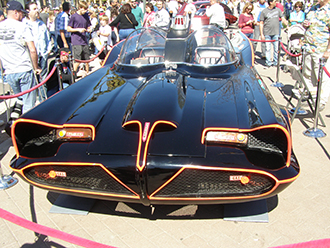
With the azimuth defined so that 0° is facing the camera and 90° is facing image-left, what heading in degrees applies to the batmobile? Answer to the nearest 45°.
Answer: approximately 0°

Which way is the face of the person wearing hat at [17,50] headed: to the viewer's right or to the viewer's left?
to the viewer's right

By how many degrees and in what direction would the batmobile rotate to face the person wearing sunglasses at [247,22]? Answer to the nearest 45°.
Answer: approximately 180°

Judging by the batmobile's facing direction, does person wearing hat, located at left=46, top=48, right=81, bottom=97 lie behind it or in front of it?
behind
